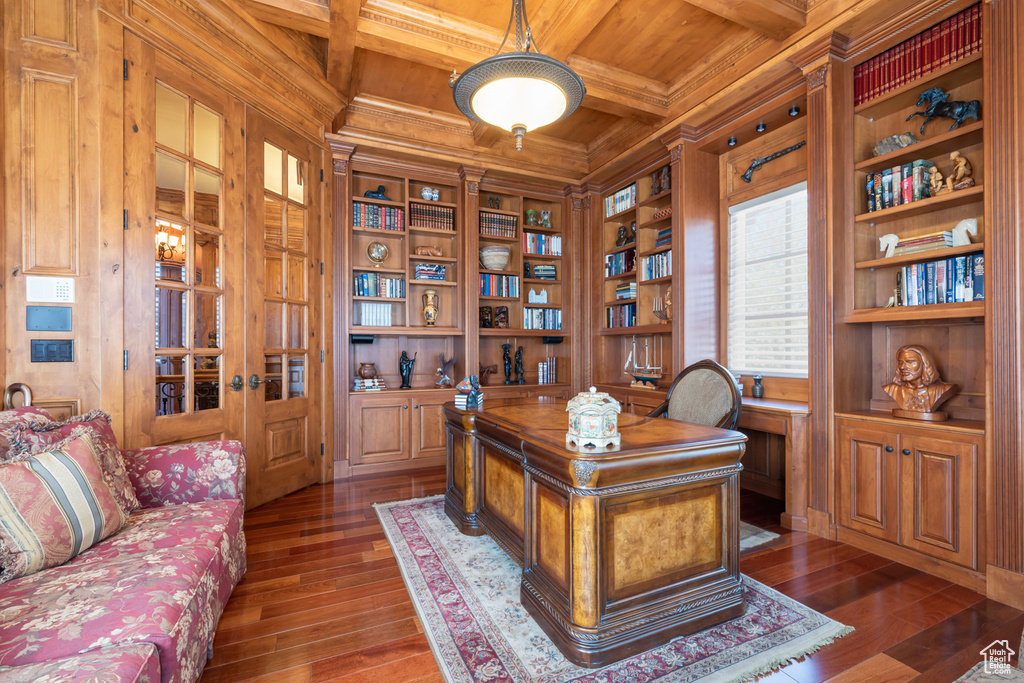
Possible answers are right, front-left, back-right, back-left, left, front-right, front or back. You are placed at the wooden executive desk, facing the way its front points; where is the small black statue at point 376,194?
left

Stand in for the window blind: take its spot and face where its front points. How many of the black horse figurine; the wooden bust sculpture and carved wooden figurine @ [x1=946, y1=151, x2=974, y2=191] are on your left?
3

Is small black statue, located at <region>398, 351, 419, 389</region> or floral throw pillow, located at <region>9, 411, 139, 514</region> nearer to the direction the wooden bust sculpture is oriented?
the floral throw pillow

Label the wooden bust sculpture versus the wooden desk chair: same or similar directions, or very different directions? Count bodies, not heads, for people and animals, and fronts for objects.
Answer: same or similar directions

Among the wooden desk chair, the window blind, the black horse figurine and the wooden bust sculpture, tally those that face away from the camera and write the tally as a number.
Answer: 0

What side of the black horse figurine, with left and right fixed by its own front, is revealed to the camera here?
left

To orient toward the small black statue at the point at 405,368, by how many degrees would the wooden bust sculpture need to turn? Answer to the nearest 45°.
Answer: approximately 45° to its right

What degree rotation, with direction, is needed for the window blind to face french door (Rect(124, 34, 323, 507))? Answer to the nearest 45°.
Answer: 0° — it already faces it

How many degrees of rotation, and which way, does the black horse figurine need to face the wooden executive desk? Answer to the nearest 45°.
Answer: approximately 45° to its left

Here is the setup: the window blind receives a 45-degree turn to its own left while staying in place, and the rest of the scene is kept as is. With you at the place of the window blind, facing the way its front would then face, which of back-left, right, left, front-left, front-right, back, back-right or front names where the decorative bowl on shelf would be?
right

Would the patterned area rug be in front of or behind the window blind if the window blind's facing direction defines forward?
in front

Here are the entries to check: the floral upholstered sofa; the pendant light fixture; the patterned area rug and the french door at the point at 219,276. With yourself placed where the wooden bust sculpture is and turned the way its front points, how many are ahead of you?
4

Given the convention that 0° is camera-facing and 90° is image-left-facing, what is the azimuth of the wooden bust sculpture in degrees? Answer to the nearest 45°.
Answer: approximately 45°

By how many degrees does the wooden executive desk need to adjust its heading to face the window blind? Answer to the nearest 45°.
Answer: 0° — it already faces it

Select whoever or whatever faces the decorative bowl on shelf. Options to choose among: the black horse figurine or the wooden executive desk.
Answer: the black horse figurine

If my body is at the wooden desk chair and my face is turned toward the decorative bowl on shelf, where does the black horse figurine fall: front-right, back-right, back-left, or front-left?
back-right
